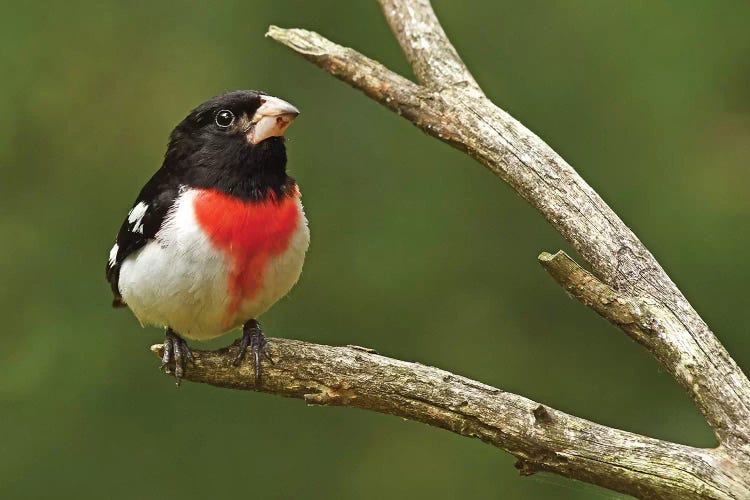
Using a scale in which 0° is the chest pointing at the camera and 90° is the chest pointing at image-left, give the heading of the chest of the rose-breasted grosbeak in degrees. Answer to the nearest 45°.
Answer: approximately 315°
